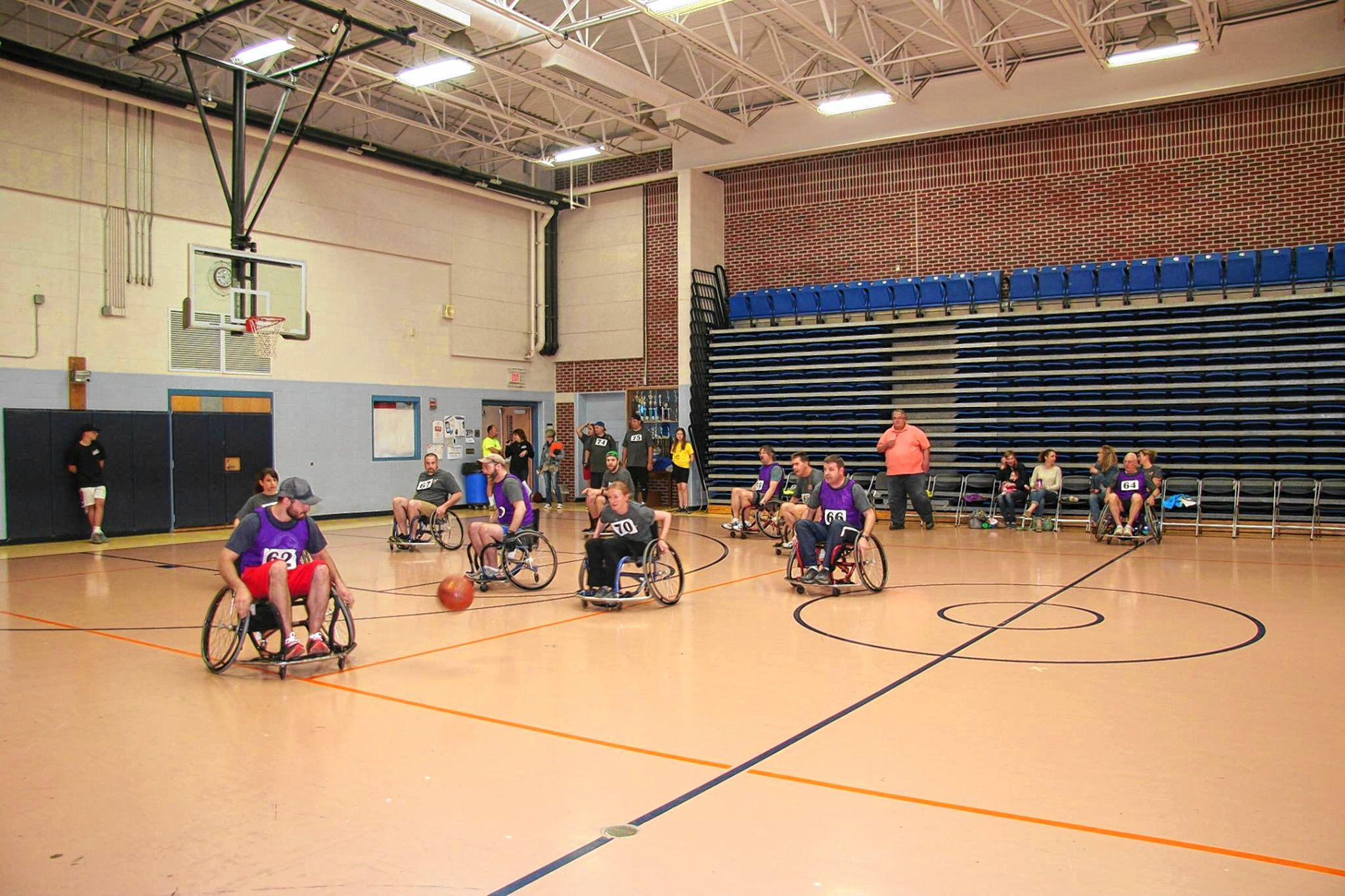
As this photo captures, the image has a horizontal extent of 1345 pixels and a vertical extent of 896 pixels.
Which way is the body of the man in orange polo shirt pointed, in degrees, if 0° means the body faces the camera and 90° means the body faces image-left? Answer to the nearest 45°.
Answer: approximately 45°

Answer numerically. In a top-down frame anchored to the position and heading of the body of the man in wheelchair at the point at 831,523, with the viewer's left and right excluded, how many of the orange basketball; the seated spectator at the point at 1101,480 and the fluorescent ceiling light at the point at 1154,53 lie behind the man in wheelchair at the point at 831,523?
2

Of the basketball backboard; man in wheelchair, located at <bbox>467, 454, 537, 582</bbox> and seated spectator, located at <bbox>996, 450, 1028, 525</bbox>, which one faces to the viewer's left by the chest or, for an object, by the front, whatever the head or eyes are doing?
the man in wheelchair

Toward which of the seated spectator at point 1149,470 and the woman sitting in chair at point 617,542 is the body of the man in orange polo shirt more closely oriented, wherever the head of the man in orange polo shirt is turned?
the woman sitting in chair

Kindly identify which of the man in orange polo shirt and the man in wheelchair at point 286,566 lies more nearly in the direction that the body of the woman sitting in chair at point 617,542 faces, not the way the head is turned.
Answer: the man in wheelchair

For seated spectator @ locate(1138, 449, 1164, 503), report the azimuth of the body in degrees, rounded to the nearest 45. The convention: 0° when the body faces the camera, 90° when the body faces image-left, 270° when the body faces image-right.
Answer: approximately 45°

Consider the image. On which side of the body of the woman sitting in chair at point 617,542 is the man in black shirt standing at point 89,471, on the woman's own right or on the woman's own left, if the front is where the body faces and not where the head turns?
on the woman's own right

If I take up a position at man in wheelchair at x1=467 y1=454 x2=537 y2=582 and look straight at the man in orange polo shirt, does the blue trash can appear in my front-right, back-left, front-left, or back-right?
front-left

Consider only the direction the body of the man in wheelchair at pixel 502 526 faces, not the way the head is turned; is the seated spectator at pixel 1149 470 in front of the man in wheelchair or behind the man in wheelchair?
behind

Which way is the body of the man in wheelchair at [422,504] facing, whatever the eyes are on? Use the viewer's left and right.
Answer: facing the viewer and to the left of the viewer

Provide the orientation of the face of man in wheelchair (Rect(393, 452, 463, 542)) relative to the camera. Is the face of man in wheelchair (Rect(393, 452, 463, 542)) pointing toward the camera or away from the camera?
toward the camera

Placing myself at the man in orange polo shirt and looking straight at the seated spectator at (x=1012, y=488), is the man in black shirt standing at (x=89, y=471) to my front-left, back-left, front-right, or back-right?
back-right
